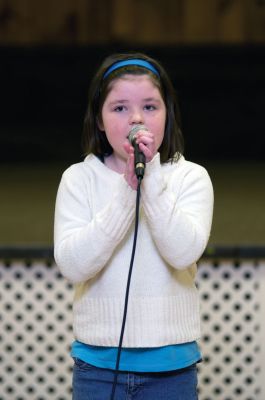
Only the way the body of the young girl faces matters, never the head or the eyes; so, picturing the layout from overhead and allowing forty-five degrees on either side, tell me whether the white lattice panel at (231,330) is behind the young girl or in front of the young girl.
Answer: behind

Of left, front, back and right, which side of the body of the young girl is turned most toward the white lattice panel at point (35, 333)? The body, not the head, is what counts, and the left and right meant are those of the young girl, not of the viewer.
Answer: back

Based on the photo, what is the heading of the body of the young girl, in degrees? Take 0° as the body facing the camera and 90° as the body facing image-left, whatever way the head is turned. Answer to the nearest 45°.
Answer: approximately 0°
